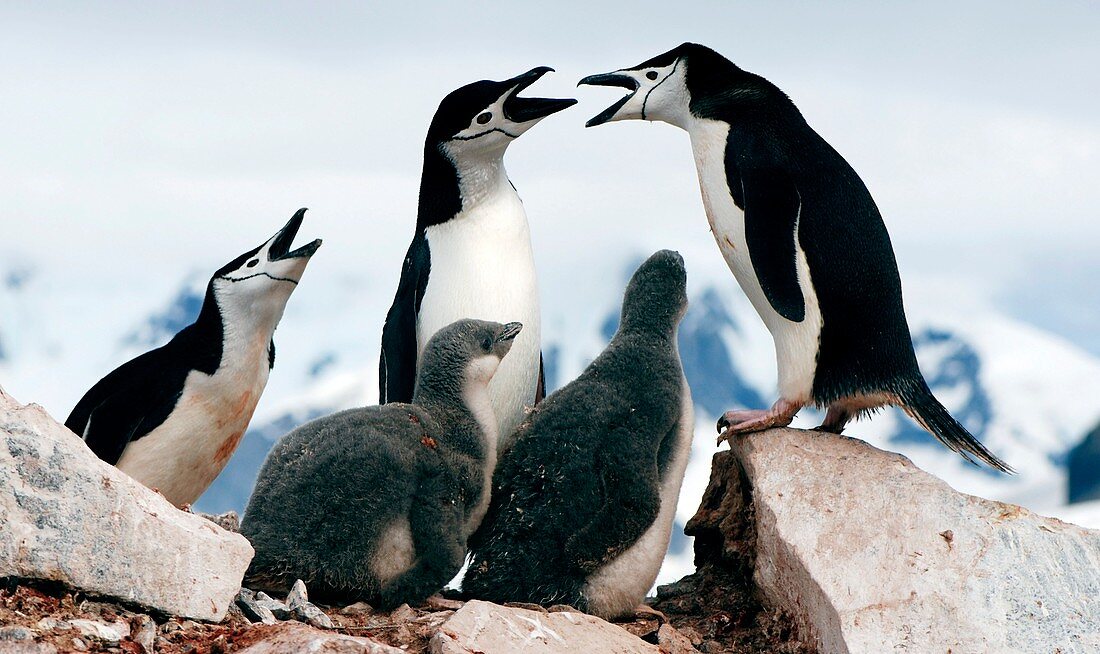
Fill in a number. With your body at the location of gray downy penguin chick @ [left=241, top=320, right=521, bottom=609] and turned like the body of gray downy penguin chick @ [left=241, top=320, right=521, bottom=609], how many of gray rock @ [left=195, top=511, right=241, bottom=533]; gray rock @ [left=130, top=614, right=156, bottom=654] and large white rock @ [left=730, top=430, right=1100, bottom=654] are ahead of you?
1

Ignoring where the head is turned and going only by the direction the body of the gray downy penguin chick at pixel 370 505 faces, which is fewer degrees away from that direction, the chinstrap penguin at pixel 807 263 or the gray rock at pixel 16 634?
the chinstrap penguin

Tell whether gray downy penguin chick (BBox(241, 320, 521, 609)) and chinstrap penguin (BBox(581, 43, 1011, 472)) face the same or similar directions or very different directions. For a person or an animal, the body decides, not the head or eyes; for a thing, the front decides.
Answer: very different directions

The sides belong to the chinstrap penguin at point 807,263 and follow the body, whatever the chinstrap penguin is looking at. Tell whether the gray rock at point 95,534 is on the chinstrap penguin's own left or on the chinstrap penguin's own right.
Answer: on the chinstrap penguin's own left

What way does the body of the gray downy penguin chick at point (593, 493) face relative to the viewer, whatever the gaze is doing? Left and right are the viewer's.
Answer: facing away from the viewer and to the right of the viewer

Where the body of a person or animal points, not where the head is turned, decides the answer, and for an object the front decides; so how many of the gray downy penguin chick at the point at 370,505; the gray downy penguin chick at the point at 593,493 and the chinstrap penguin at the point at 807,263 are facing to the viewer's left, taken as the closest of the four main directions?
1

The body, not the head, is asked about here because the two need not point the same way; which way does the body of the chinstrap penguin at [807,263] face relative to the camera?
to the viewer's left

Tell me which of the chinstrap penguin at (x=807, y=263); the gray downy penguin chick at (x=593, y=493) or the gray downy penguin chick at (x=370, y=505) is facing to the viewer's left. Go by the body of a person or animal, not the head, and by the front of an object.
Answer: the chinstrap penguin

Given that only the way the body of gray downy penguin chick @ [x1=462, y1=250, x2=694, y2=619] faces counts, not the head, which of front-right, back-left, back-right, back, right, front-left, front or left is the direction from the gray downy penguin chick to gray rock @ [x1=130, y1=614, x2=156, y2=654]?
back

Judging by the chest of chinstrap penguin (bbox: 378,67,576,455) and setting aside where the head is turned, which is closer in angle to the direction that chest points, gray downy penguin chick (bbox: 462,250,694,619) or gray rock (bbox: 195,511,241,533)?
the gray downy penguin chick

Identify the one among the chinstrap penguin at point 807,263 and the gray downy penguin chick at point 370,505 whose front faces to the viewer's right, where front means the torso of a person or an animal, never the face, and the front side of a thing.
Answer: the gray downy penguin chick

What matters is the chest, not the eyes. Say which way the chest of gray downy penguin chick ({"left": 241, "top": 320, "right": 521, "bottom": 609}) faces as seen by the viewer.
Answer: to the viewer's right

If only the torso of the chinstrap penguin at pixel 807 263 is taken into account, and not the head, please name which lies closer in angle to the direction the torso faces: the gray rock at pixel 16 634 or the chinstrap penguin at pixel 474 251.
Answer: the chinstrap penguin

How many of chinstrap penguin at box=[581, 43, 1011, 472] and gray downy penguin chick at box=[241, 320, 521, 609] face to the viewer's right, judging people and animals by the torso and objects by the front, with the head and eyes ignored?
1

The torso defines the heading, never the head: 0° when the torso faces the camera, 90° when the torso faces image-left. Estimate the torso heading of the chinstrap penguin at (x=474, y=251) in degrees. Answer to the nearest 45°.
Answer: approximately 315°
